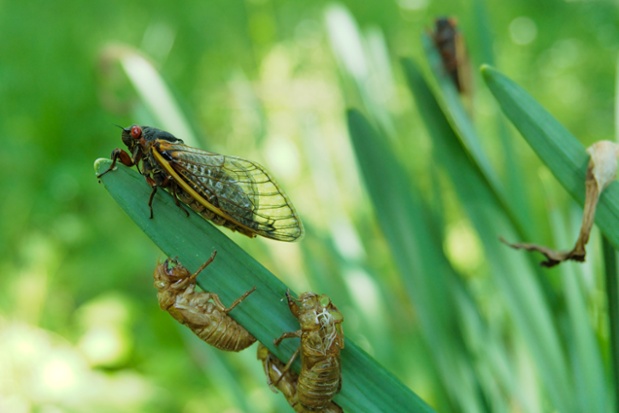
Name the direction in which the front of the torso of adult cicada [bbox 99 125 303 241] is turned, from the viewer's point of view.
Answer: to the viewer's left

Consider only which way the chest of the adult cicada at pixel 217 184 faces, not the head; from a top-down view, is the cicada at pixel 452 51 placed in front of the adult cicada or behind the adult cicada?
behind
